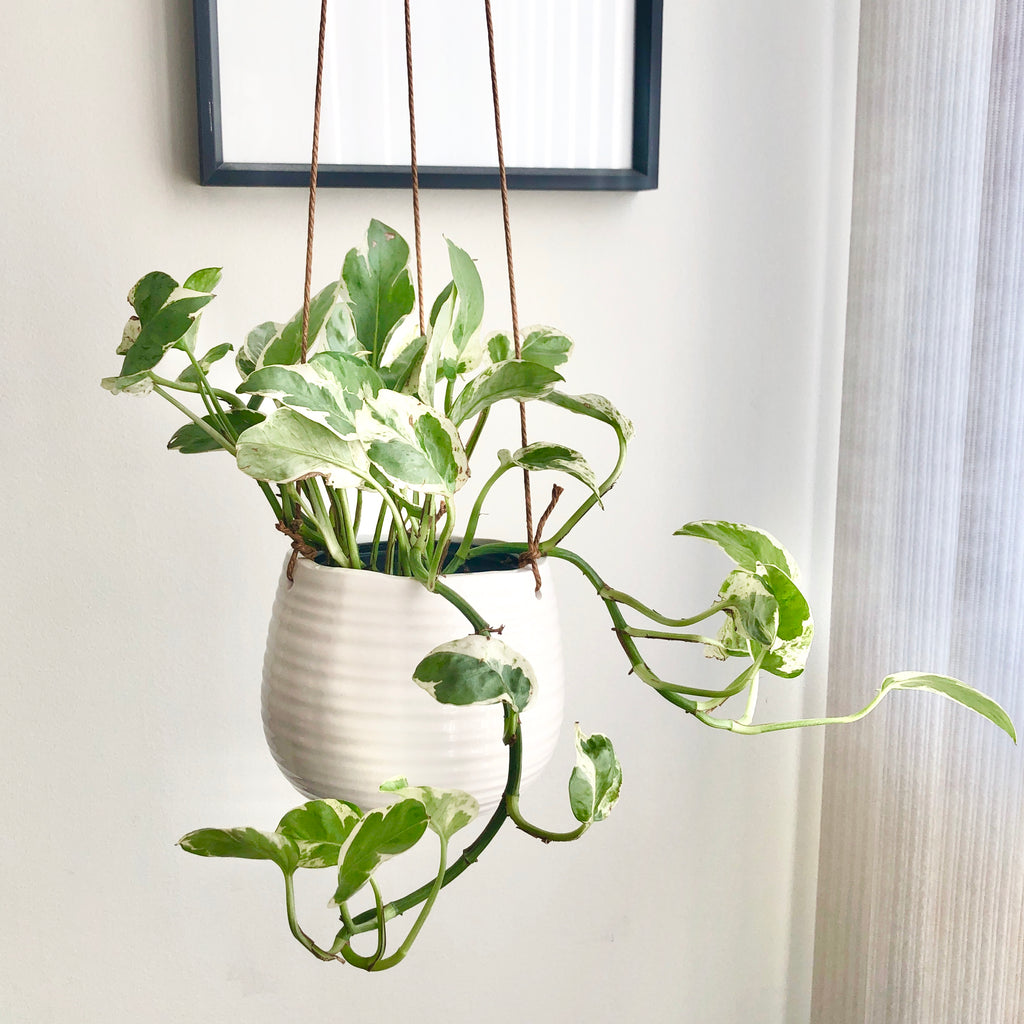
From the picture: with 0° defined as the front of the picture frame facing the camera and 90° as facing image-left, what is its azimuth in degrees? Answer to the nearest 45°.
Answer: approximately 0°
